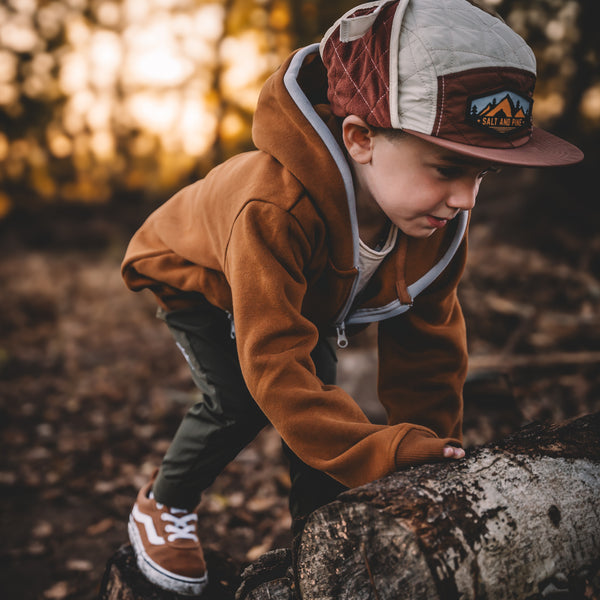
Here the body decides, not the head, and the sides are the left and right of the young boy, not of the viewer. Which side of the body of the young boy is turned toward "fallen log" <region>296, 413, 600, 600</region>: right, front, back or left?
front

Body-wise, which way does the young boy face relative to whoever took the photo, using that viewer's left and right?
facing the viewer and to the right of the viewer
